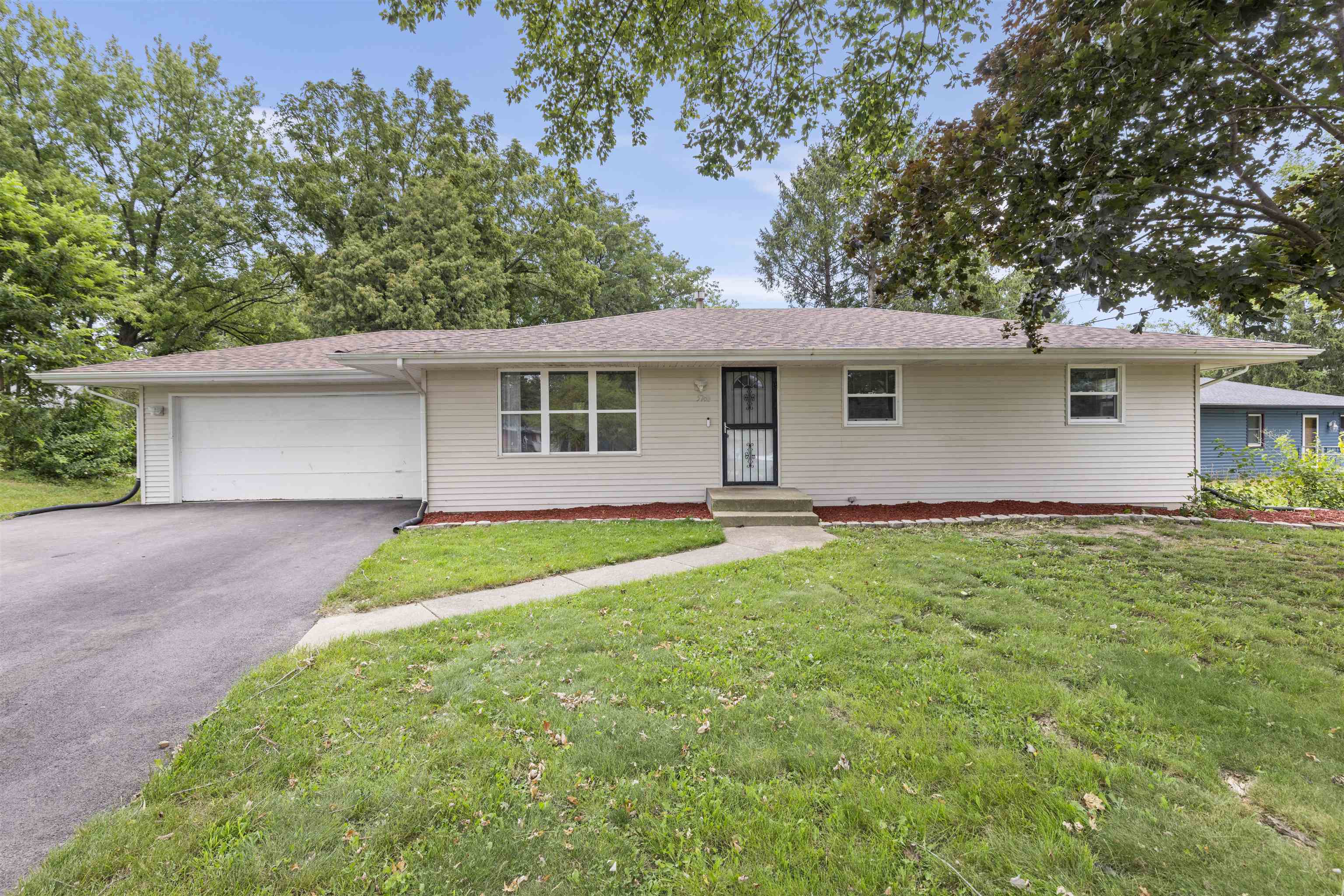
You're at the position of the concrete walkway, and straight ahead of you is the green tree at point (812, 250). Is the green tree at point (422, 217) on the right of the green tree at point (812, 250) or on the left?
left

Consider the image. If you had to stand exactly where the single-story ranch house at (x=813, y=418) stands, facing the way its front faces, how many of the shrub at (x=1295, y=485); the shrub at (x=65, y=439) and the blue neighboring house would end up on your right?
1

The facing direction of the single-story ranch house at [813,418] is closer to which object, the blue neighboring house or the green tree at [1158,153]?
the green tree

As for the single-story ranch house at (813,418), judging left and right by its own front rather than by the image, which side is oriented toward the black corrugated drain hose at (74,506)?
right

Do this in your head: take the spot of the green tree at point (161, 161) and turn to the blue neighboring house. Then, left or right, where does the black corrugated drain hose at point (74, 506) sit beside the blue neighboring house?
right

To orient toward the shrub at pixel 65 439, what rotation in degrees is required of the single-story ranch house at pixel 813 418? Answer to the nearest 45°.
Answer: approximately 90° to its right

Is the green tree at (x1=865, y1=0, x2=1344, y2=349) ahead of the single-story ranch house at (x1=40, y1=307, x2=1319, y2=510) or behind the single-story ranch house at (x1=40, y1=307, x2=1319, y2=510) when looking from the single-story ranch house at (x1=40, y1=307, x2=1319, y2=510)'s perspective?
ahead

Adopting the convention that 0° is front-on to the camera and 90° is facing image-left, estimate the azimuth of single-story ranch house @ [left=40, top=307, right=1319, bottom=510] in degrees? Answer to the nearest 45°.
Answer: approximately 0°

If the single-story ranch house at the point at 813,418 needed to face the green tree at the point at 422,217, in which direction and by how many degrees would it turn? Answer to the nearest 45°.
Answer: approximately 135° to its right

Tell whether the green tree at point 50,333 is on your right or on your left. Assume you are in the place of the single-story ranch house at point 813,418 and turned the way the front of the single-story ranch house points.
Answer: on your right

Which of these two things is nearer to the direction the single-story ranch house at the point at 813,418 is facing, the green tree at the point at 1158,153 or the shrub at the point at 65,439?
the green tree

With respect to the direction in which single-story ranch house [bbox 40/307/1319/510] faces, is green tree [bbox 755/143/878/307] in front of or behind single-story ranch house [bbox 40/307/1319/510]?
behind

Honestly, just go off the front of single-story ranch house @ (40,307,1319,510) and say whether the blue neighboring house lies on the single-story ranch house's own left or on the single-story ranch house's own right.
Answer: on the single-story ranch house's own left
